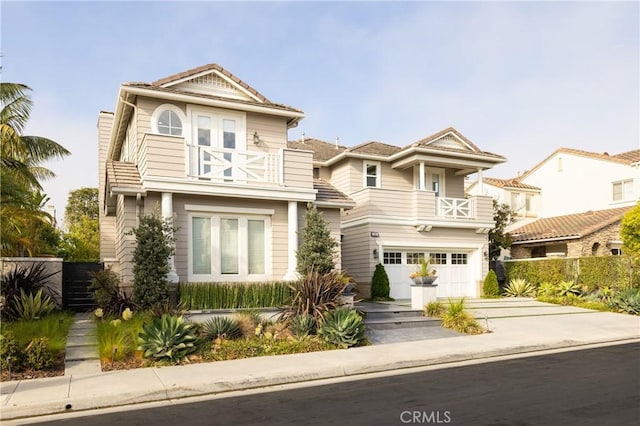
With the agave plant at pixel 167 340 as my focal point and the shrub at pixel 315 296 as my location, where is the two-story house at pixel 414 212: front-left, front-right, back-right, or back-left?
back-right

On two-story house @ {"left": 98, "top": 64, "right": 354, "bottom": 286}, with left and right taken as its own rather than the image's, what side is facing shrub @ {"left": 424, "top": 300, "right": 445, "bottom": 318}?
left

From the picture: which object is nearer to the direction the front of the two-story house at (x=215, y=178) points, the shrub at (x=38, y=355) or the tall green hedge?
the shrub

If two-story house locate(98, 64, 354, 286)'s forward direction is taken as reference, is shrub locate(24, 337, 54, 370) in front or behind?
in front

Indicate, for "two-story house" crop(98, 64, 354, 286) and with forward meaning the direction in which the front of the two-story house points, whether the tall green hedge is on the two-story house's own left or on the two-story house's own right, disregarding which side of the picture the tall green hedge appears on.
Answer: on the two-story house's own left

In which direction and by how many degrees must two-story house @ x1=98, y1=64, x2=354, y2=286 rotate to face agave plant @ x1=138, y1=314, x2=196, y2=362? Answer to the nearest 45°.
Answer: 0° — it already faces it

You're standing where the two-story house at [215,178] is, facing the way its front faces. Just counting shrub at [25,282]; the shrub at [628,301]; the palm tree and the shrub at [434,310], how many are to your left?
2

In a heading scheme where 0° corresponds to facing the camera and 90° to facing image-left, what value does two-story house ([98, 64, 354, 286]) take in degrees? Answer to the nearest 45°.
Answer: approximately 0°

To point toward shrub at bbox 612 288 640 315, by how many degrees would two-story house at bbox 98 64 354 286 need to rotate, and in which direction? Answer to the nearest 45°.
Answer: approximately 90° to its left
